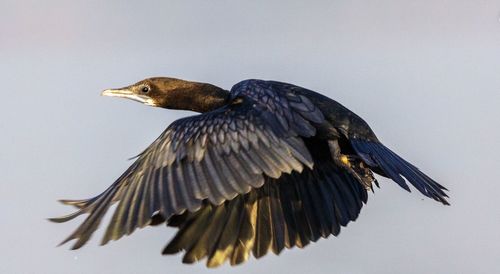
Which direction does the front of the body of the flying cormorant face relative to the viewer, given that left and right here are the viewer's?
facing to the left of the viewer
